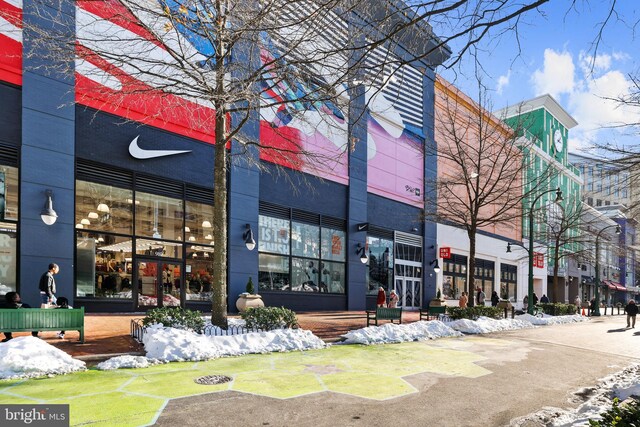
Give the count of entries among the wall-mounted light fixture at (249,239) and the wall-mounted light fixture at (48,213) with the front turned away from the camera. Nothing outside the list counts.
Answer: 0

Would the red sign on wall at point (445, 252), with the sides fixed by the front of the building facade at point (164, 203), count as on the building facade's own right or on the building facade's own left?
on the building facade's own left
